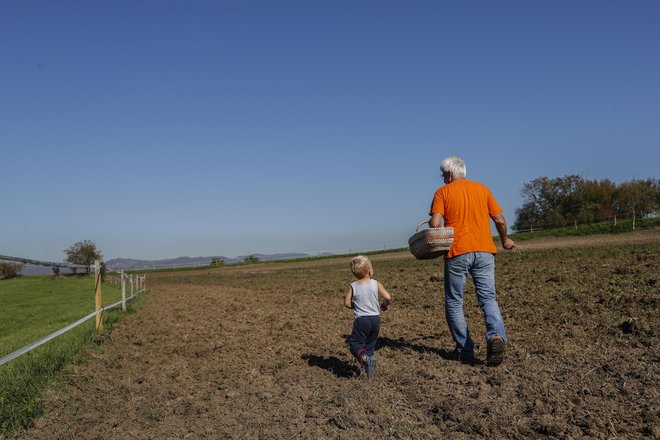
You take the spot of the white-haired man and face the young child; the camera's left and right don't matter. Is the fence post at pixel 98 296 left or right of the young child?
right

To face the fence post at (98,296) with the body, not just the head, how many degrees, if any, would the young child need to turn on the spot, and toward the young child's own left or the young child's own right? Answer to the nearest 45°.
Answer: approximately 45° to the young child's own left

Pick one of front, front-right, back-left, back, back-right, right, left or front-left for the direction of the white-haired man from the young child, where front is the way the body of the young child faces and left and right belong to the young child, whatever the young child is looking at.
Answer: right

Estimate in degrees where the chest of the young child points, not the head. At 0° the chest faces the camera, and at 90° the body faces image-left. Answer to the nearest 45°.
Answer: approximately 180°
